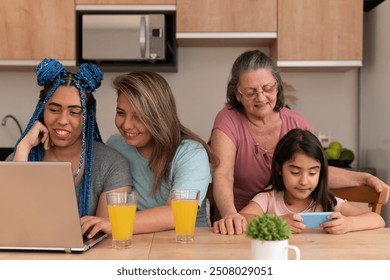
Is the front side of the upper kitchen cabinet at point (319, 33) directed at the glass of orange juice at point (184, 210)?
yes

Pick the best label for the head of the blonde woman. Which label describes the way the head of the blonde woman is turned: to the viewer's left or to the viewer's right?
to the viewer's left

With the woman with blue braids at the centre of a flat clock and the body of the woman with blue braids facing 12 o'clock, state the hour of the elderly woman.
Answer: The elderly woman is roughly at 8 o'clock from the woman with blue braids.

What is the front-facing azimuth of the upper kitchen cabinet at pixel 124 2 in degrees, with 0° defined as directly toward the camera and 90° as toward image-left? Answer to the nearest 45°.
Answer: approximately 0°

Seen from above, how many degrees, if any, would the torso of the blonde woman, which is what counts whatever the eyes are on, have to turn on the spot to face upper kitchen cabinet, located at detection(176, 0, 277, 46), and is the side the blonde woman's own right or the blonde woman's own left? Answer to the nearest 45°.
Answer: approximately 135° to the blonde woman's own right

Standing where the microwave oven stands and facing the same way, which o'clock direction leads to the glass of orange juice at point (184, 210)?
The glass of orange juice is roughly at 12 o'clock from the microwave oven.
